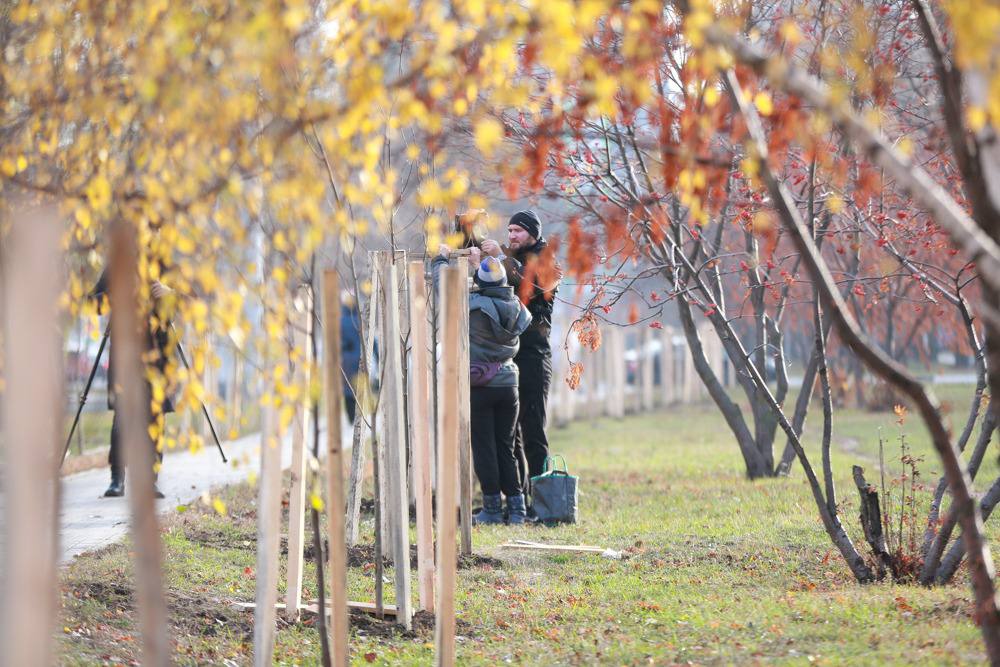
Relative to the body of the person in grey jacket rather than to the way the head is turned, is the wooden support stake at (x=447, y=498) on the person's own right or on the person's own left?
on the person's own left

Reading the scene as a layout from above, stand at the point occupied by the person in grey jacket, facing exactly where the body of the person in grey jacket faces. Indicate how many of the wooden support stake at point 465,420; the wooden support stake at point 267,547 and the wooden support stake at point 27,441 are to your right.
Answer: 0

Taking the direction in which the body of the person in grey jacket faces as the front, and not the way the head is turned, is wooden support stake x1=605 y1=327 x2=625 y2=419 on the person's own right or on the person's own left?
on the person's own right

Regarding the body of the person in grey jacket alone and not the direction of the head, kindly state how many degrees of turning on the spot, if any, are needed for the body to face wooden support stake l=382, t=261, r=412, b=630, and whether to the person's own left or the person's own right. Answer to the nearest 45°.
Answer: approximately 135° to the person's own left

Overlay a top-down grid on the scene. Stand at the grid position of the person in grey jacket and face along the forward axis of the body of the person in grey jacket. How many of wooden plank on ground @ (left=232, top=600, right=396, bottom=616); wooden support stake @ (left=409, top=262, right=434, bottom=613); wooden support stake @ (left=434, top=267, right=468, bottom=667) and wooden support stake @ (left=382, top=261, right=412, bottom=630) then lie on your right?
0

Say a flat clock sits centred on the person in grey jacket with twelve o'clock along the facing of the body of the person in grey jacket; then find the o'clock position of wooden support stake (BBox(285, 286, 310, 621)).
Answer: The wooden support stake is roughly at 8 o'clock from the person in grey jacket.

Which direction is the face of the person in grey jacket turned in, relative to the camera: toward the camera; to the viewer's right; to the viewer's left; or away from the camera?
away from the camera

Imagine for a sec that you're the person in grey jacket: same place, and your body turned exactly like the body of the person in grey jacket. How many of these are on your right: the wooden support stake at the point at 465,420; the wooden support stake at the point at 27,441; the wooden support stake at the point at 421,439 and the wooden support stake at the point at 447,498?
0

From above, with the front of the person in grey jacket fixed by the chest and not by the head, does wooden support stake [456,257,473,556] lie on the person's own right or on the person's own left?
on the person's own left

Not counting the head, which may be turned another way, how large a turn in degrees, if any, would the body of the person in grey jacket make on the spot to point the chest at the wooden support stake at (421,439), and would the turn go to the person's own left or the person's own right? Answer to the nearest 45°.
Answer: approximately 135° to the person's own left

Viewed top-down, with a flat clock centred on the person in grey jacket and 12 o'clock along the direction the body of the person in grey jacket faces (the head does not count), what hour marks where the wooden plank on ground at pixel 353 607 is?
The wooden plank on ground is roughly at 8 o'clock from the person in grey jacket.

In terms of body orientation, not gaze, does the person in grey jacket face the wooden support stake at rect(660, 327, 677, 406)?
no

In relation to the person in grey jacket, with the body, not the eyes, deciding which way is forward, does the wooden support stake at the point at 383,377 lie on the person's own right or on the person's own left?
on the person's own left

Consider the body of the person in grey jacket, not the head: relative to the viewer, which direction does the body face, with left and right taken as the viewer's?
facing away from the viewer and to the left of the viewer

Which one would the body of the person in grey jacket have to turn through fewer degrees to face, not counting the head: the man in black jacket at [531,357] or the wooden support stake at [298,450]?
the man in black jacket
